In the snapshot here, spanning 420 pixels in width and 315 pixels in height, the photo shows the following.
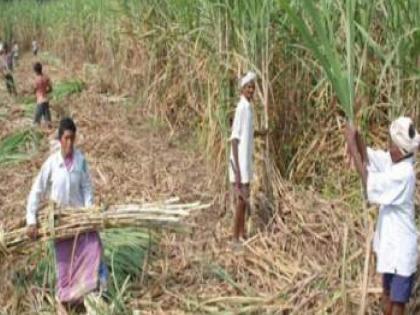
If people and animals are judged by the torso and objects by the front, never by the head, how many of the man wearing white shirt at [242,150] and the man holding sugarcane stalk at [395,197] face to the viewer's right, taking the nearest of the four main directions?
1

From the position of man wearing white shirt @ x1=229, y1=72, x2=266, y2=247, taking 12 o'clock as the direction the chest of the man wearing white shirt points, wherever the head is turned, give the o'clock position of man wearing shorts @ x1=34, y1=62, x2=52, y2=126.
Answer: The man wearing shorts is roughly at 8 o'clock from the man wearing white shirt.

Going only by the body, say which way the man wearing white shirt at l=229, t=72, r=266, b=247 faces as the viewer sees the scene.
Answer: to the viewer's right
